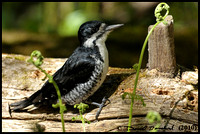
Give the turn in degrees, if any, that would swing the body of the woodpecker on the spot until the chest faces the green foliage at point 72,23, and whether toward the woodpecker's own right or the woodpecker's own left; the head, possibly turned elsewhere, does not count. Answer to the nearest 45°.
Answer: approximately 90° to the woodpecker's own left

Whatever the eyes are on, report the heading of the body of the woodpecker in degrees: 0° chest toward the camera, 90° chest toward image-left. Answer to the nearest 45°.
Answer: approximately 270°

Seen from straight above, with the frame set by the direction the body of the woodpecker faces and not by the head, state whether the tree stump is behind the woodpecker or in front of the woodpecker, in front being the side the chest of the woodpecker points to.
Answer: in front

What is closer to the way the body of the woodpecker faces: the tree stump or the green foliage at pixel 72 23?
the tree stump
